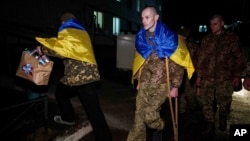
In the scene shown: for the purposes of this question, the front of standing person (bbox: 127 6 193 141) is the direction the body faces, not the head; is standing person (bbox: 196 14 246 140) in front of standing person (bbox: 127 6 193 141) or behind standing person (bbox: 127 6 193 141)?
behind

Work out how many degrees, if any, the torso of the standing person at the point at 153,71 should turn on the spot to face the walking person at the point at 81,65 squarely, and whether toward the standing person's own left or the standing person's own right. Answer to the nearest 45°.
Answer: approximately 45° to the standing person's own right

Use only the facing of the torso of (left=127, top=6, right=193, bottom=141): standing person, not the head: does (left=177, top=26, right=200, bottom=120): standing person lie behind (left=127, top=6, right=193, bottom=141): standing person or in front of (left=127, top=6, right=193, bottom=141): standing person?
behind

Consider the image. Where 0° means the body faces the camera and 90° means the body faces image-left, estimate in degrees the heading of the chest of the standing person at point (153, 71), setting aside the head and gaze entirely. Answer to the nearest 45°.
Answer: approximately 45°

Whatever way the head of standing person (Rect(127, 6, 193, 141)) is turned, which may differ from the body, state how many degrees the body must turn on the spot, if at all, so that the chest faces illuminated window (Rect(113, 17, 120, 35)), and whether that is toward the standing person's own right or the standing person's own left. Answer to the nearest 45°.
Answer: approximately 135° to the standing person's own right

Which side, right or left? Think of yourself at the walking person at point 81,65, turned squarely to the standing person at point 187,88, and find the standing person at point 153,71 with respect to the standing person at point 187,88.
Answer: right
